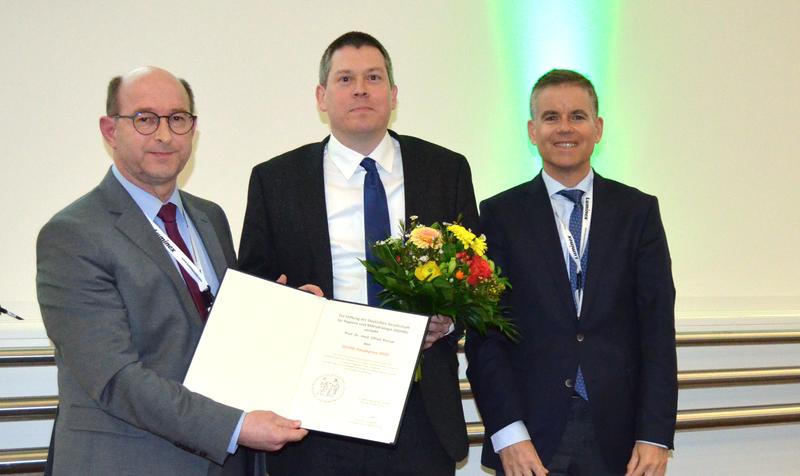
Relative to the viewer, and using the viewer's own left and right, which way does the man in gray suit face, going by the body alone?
facing the viewer and to the right of the viewer

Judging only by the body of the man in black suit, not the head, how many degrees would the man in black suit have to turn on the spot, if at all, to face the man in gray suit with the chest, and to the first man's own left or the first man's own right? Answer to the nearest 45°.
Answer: approximately 45° to the first man's own right

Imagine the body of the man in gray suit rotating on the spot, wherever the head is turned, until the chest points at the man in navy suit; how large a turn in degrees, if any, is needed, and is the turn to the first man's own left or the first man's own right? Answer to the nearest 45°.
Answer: approximately 45° to the first man's own left

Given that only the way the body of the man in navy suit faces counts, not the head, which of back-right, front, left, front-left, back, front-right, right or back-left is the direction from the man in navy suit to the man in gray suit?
front-right

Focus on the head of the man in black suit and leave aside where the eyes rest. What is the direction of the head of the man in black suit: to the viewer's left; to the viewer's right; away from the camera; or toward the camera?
toward the camera

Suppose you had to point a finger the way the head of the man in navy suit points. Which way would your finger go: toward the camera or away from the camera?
toward the camera

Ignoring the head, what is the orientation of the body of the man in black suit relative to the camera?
toward the camera

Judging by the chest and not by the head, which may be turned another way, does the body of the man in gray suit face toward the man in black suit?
no

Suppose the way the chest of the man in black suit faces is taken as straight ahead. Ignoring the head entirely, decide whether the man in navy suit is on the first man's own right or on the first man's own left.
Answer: on the first man's own left

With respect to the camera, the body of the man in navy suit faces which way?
toward the camera

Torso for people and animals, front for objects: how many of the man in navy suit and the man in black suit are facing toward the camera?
2

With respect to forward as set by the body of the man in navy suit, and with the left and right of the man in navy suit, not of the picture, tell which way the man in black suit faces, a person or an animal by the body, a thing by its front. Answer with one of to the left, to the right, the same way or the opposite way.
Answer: the same way

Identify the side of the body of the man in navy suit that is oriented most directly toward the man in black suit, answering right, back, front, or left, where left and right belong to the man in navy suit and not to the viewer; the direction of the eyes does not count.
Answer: right
